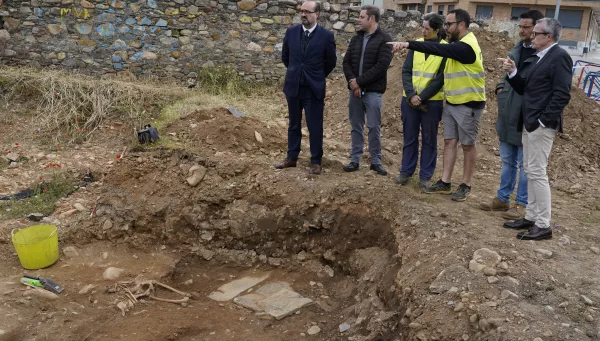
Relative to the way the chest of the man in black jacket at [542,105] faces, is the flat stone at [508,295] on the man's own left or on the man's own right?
on the man's own left

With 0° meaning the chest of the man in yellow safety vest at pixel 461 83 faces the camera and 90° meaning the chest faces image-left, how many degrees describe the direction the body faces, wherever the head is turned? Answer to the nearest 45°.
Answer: approximately 45°

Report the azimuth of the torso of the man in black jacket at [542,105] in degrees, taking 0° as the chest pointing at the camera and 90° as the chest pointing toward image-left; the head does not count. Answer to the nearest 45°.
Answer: approximately 90°

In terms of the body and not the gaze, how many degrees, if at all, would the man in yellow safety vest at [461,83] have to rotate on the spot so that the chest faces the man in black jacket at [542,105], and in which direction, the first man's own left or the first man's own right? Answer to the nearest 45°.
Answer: approximately 90° to the first man's own left

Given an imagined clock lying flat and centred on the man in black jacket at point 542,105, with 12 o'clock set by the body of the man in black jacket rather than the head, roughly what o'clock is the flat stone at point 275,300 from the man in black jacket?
The flat stone is roughly at 11 o'clock from the man in black jacket.

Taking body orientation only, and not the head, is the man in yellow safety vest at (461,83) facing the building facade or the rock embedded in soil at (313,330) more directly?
the rock embedded in soil

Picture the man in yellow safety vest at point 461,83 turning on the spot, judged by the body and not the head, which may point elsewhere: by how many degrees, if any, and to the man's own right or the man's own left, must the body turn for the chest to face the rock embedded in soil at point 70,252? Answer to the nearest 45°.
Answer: approximately 45° to the man's own right

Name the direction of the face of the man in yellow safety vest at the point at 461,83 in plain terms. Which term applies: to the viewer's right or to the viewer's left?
to the viewer's left

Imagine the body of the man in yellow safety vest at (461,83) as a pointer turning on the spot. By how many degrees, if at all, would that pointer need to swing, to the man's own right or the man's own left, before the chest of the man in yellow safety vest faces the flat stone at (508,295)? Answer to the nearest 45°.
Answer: approximately 45° to the man's own left
